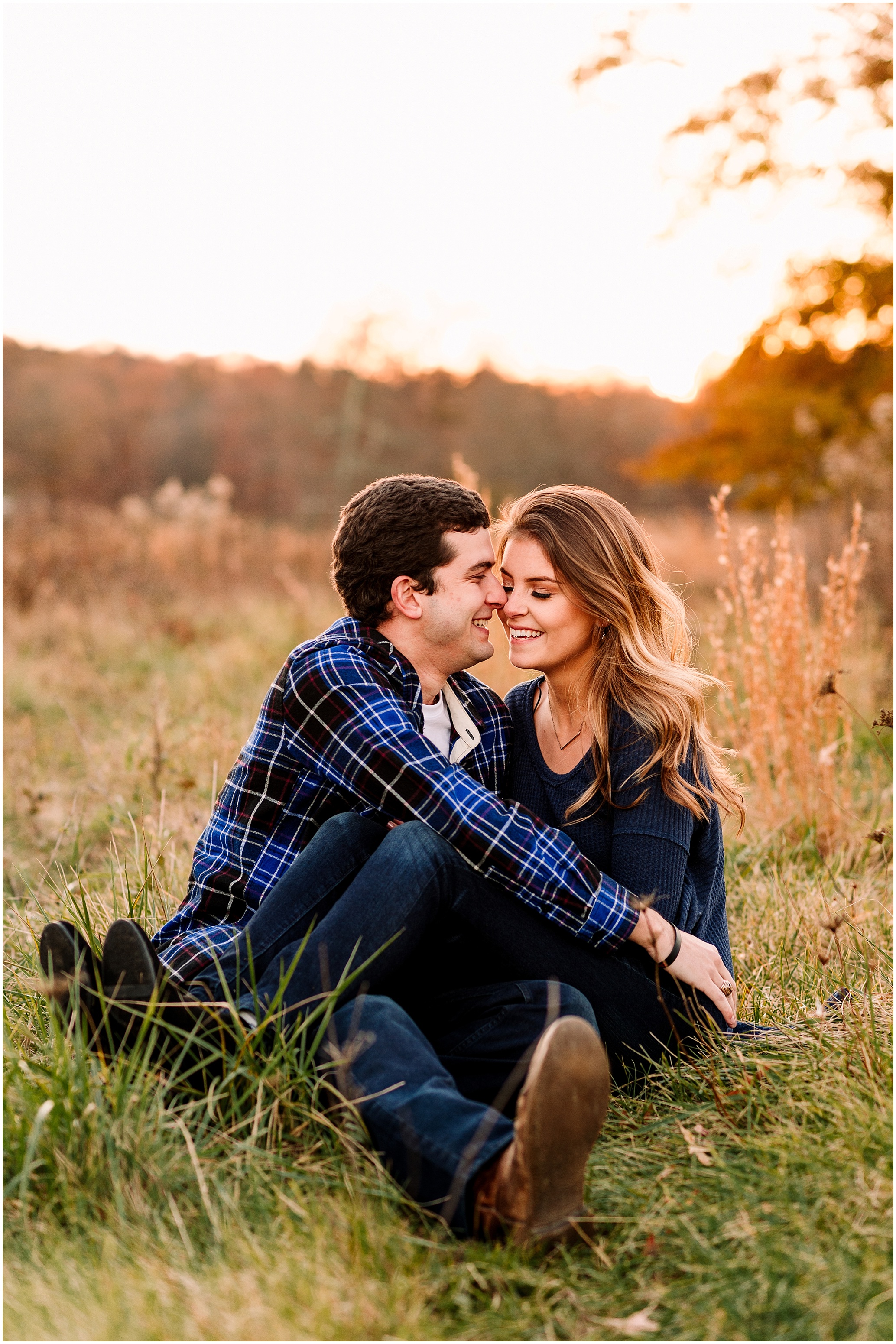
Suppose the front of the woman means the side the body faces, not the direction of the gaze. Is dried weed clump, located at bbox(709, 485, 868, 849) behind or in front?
behind

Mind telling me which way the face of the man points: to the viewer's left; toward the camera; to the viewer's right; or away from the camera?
to the viewer's right

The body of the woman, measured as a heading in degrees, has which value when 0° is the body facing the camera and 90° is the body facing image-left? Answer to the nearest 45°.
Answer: approximately 45°

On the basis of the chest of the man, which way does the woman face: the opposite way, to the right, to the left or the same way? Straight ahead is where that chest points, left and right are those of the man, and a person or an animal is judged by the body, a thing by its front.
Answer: to the right

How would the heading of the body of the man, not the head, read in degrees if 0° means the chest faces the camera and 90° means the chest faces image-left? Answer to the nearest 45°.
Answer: approximately 315°
